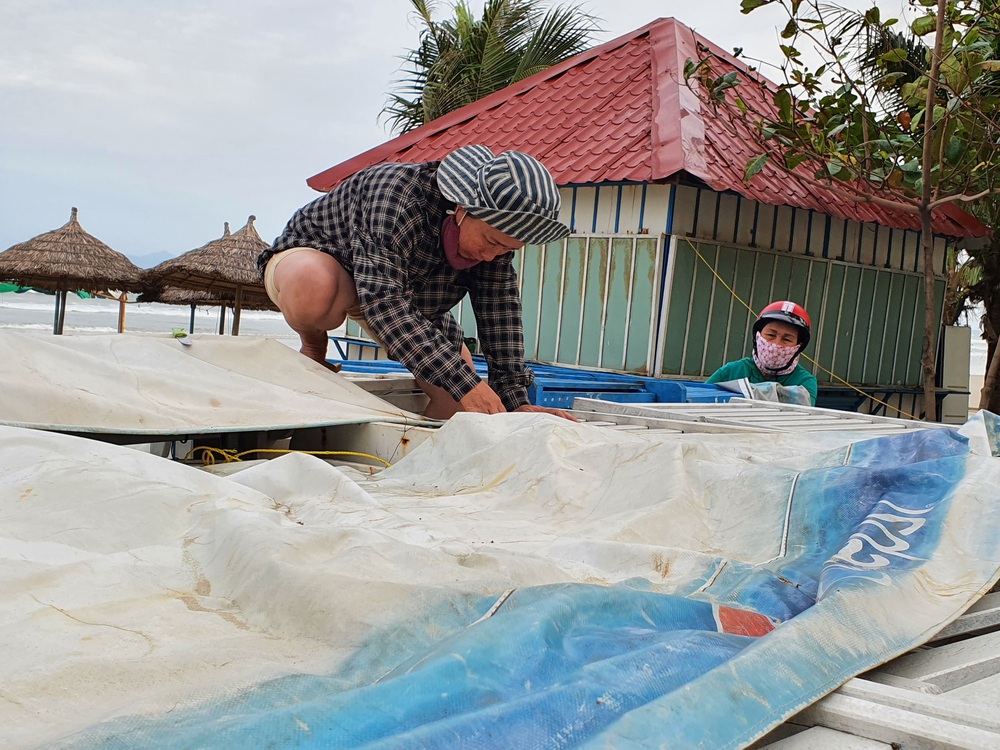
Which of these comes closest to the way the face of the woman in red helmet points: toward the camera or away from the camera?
toward the camera

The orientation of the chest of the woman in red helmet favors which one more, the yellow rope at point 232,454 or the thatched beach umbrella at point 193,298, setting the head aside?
the yellow rope

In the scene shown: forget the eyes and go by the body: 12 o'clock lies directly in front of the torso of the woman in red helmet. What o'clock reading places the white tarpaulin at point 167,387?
The white tarpaulin is roughly at 1 o'clock from the woman in red helmet.

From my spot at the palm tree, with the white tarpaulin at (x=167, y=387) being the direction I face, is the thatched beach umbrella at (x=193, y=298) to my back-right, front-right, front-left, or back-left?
back-right

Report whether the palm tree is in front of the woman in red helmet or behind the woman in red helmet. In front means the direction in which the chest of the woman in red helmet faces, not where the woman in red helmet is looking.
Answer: behind

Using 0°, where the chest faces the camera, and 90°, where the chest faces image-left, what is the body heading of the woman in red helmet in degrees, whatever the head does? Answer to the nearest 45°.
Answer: approximately 0°

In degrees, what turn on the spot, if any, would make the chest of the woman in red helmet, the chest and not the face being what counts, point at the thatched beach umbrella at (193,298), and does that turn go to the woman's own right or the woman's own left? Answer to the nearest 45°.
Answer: approximately 135° to the woman's own right

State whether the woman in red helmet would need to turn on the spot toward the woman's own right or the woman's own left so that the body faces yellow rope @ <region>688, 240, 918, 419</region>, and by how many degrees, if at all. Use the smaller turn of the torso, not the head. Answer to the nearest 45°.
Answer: approximately 180°

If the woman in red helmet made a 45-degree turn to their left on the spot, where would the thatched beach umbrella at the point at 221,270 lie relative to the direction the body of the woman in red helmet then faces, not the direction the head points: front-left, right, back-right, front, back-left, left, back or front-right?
back

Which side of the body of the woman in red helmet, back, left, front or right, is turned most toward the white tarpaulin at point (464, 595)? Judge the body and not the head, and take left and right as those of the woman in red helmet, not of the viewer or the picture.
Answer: front
